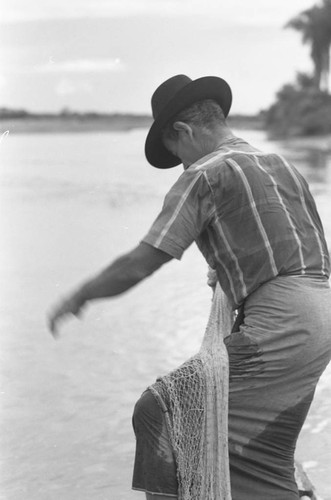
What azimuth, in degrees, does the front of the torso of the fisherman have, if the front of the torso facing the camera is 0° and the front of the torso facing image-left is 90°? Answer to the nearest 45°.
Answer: approximately 135°

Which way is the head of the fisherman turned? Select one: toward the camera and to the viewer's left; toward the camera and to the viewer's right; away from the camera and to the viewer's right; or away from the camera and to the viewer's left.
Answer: away from the camera and to the viewer's left
